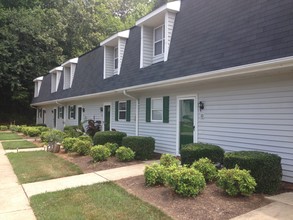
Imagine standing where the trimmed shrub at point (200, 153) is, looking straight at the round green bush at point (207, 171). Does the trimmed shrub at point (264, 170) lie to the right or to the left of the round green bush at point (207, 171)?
left

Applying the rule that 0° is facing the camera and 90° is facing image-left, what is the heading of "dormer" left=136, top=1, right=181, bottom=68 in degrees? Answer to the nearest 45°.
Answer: approximately 45°

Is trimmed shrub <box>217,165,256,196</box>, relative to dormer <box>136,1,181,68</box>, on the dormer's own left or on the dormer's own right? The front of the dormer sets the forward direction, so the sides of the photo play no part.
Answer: on the dormer's own left

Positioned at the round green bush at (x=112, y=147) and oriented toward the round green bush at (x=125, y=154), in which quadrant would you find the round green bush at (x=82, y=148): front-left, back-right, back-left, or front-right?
back-right

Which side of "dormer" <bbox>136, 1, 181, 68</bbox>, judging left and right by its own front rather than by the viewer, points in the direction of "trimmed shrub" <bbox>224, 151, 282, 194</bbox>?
left

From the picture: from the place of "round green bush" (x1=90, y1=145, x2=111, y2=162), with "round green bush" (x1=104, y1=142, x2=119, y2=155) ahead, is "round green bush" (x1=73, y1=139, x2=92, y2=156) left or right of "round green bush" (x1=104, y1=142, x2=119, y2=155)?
left
